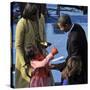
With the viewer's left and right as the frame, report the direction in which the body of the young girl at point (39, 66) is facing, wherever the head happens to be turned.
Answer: facing to the right of the viewer

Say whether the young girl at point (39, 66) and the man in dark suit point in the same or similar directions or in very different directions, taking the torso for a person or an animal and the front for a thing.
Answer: very different directions

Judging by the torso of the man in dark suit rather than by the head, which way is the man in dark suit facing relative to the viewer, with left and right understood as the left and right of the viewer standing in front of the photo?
facing to the left of the viewer

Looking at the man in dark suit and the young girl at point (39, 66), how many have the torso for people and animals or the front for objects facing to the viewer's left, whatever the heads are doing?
1

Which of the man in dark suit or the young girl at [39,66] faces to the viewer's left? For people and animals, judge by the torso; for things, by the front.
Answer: the man in dark suit
